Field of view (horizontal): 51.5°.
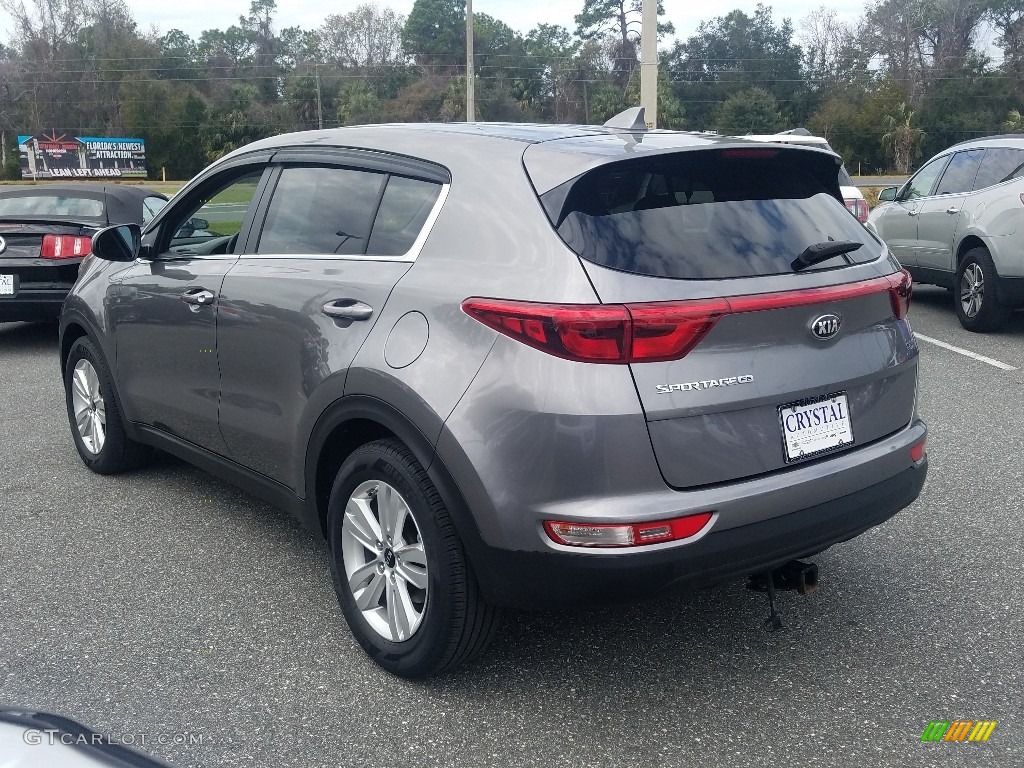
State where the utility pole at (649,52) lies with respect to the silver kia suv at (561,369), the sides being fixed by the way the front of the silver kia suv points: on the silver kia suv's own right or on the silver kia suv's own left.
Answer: on the silver kia suv's own right

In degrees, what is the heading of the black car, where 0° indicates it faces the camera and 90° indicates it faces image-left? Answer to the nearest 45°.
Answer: approximately 225°

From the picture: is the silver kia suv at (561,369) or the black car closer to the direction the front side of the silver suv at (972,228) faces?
the black car

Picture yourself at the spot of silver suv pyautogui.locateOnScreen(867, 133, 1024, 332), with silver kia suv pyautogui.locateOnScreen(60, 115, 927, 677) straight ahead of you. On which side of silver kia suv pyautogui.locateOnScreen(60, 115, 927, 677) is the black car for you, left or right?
right

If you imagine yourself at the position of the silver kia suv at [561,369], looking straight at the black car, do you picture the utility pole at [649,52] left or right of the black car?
right

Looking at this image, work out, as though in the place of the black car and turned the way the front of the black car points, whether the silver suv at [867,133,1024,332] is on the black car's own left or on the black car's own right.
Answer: on the black car's own right

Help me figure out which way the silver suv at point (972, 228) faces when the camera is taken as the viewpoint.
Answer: facing away from the viewer and to the left of the viewer

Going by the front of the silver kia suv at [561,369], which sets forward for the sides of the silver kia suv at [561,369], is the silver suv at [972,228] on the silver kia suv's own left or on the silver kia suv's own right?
on the silver kia suv's own right

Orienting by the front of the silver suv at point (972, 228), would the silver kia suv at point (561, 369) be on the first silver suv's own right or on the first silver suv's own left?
on the first silver suv's own left

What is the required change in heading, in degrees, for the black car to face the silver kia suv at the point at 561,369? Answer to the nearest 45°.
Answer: approximately 135° to its right

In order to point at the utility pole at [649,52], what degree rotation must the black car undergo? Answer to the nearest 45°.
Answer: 0° — it already faces it

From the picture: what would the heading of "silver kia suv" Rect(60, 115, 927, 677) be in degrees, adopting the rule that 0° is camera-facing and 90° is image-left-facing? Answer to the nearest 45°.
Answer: approximately 135°
